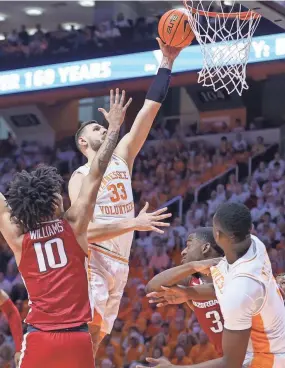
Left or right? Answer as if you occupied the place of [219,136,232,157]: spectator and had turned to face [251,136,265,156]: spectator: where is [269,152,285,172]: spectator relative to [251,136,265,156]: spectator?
right

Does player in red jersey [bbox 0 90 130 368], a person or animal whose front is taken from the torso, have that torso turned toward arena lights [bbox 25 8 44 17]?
yes

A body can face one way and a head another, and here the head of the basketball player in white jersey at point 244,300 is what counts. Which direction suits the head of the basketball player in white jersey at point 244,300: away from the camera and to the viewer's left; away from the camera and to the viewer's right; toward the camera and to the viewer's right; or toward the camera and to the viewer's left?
away from the camera and to the viewer's left

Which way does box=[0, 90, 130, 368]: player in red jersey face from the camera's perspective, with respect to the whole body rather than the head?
away from the camera

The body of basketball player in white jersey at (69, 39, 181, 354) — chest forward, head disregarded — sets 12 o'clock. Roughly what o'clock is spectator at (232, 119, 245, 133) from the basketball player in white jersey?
The spectator is roughly at 8 o'clock from the basketball player in white jersey.

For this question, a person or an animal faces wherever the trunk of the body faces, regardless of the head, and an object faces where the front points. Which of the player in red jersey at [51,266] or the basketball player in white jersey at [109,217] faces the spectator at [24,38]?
the player in red jersey

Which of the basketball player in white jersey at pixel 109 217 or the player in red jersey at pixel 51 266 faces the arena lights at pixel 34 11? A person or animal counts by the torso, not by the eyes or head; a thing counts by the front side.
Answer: the player in red jersey

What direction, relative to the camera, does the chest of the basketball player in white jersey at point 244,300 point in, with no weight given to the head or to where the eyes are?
to the viewer's left

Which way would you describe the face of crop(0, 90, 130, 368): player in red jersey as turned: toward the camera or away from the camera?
away from the camera
